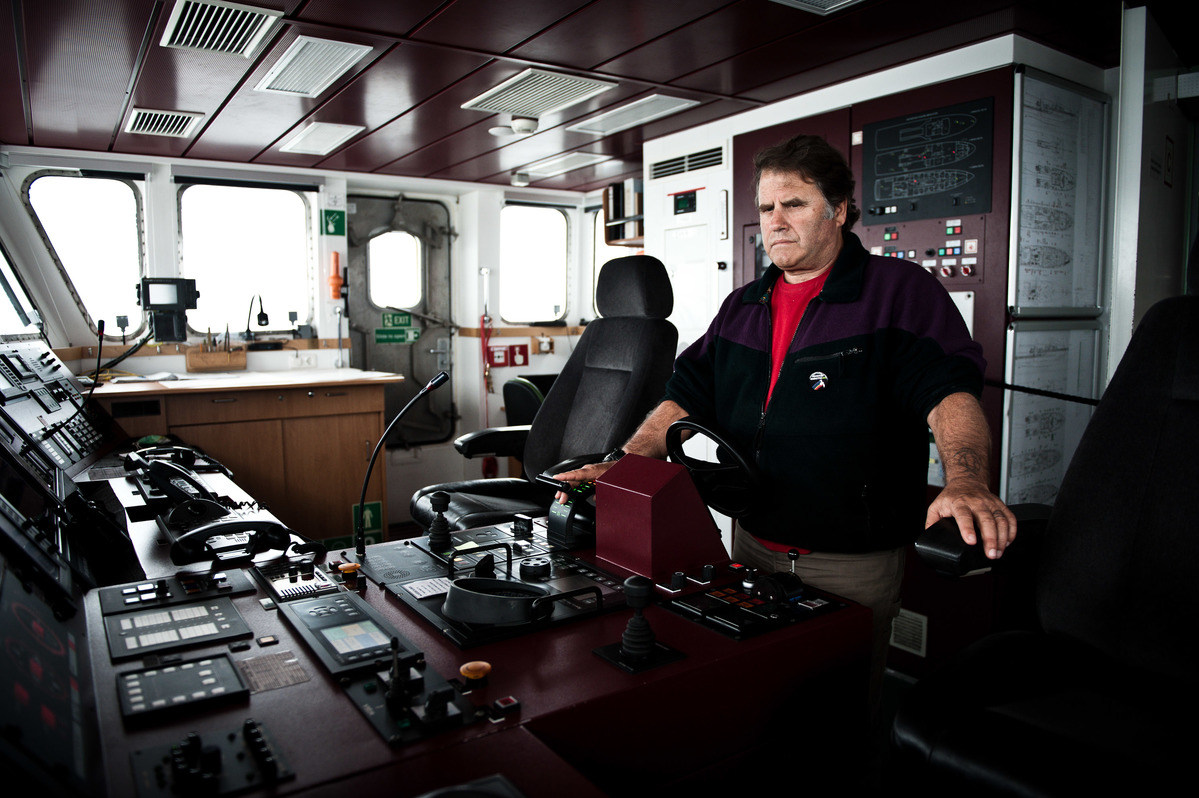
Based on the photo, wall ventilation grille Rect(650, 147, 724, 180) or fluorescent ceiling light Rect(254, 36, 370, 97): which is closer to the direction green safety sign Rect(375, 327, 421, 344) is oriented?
the fluorescent ceiling light

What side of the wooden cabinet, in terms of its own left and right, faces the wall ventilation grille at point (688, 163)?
left

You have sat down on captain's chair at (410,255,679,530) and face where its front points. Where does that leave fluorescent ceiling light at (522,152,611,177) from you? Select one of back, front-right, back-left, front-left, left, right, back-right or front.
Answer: back-right

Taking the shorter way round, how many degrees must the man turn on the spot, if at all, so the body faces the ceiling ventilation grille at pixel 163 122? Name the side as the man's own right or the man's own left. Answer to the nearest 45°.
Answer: approximately 90° to the man's own right

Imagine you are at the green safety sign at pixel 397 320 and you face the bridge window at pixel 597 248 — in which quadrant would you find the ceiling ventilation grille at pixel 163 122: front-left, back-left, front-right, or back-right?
back-right

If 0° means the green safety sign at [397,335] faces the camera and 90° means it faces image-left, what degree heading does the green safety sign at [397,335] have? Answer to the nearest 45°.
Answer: approximately 0°

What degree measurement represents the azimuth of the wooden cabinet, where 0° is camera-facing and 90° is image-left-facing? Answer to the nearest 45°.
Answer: approximately 0°

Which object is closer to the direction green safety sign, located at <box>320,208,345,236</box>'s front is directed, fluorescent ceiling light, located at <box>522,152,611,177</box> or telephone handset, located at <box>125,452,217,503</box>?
the telephone handset
